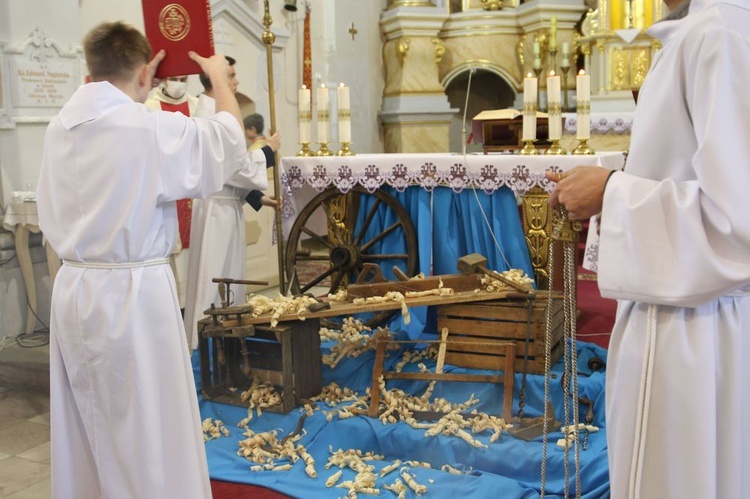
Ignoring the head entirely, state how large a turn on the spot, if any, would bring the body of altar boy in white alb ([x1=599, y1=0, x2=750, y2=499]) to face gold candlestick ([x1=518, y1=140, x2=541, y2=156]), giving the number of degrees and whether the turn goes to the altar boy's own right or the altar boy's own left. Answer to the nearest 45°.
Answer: approximately 90° to the altar boy's own right

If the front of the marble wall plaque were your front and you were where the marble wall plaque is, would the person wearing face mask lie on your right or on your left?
on your left

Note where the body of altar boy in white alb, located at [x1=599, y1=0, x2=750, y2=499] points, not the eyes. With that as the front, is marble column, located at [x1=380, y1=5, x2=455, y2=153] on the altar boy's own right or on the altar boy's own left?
on the altar boy's own right

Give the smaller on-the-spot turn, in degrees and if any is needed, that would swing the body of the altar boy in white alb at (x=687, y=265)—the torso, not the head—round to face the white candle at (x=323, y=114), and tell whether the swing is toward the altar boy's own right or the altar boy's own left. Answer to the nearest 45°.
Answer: approximately 45° to the altar boy's own right

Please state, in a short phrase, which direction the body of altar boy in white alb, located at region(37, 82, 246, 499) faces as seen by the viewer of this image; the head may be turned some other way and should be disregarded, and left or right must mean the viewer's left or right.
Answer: facing away from the viewer and to the right of the viewer

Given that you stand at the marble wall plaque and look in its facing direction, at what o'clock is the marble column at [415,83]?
The marble column is roughly at 8 o'clock from the marble wall plaque.

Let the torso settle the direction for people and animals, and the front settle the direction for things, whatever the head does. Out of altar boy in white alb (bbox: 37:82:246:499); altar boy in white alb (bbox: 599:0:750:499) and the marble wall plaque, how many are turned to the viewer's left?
1

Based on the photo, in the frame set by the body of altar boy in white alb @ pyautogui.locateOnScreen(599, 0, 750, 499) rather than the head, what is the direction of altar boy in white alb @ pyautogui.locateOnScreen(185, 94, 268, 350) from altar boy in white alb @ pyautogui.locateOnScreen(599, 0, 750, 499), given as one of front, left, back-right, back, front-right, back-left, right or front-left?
front-right

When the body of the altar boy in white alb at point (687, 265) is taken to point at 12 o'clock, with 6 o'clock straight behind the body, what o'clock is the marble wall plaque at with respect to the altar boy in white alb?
The marble wall plaque is roughly at 1 o'clock from the altar boy in white alb.

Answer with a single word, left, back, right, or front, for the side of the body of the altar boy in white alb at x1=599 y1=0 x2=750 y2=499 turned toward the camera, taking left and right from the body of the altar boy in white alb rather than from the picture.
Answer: left

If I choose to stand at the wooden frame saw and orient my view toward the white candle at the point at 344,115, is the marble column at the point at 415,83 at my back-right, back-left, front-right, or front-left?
front-right

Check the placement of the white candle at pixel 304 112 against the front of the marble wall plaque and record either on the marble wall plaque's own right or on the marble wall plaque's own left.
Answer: on the marble wall plaque's own left

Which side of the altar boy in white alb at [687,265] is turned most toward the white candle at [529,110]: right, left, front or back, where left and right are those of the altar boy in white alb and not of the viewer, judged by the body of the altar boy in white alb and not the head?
right

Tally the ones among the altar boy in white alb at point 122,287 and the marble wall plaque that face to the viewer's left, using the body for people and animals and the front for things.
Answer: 0

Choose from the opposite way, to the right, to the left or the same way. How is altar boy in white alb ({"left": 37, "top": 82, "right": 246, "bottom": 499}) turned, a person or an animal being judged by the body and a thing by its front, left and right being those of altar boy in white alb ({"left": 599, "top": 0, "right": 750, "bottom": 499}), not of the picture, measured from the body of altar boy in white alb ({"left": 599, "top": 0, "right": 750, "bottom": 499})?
to the right

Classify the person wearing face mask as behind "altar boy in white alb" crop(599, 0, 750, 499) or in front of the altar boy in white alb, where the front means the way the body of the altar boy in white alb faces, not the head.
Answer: in front

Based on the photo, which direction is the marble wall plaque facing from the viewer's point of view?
toward the camera

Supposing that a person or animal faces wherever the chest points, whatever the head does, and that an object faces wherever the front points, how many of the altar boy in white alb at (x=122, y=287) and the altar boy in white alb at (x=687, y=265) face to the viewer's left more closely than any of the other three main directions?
1
